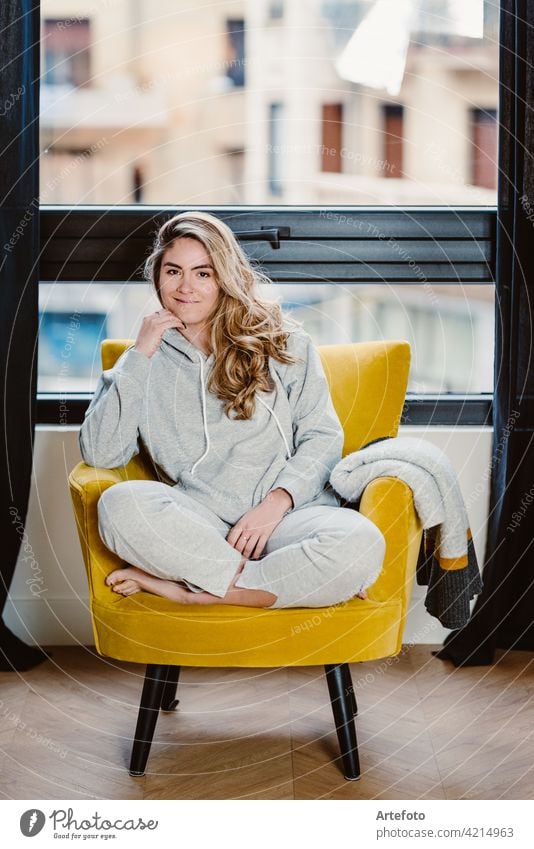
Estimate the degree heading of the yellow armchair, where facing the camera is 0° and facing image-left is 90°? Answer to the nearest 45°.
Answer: approximately 0°

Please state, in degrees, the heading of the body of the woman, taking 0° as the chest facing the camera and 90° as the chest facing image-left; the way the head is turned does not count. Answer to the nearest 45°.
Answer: approximately 0°

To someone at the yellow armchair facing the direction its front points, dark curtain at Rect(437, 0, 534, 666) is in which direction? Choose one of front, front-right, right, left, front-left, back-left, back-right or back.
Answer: back-left

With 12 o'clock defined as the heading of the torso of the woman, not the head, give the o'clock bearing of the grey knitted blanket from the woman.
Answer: The grey knitted blanket is roughly at 10 o'clock from the woman.

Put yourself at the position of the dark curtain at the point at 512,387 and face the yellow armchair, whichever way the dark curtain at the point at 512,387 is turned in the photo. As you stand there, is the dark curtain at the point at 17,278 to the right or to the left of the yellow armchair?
right

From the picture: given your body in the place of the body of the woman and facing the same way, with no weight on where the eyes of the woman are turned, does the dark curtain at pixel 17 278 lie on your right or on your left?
on your right

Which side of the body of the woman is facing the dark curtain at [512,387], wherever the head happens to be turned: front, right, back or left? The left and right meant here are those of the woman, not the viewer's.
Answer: left
